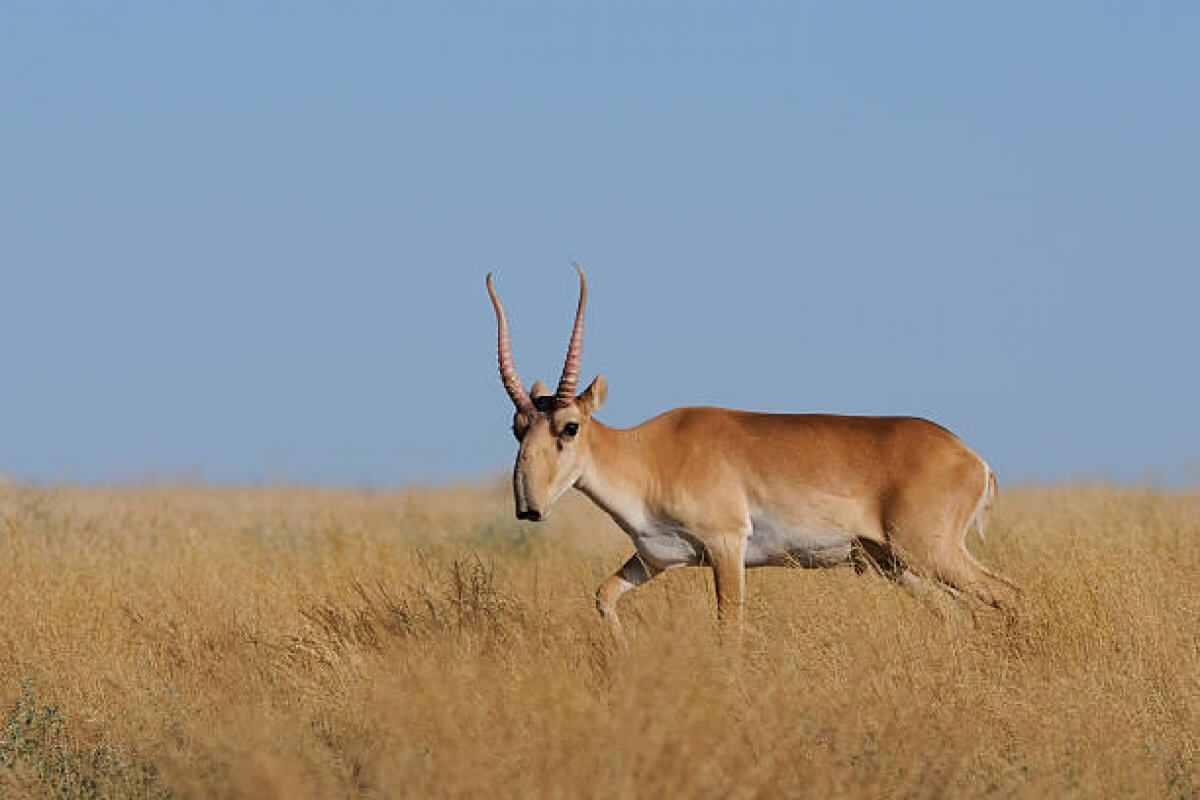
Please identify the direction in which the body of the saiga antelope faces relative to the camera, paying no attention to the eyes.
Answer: to the viewer's left
